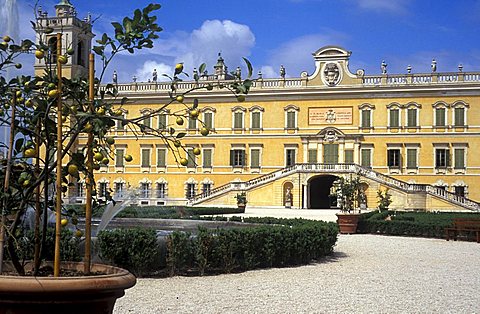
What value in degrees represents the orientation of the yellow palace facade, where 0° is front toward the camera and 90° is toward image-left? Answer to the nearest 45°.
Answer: approximately 0°

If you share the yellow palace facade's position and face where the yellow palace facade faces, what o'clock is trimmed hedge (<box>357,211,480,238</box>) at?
The trimmed hedge is roughly at 12 o'clock from the yellow palace facade.

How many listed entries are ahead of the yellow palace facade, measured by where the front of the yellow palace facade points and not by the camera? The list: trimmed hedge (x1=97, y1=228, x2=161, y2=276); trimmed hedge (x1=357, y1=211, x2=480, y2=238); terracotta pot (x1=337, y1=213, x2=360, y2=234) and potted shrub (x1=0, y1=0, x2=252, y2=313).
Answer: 4

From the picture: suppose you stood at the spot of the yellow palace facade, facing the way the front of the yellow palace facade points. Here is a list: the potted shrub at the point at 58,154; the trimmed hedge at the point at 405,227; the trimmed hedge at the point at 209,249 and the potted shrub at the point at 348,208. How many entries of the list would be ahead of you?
4

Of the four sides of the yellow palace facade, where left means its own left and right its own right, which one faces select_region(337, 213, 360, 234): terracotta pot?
front

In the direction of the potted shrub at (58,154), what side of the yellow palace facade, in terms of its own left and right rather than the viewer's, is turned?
front

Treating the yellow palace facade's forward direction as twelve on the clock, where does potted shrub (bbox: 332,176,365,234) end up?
The potted shrub is roughly at 12 o'clock from the yellow palace facade.

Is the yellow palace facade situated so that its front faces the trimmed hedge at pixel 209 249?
yes

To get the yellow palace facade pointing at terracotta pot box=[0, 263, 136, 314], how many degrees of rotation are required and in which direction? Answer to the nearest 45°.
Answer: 0° — it already faces it
